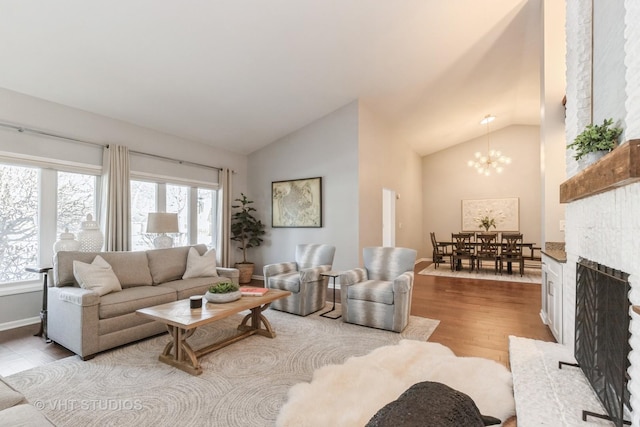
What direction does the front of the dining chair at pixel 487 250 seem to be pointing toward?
away from the camera

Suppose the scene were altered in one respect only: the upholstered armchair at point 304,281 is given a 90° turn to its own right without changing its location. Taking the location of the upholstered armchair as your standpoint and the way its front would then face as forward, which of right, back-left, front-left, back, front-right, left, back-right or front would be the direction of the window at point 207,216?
front

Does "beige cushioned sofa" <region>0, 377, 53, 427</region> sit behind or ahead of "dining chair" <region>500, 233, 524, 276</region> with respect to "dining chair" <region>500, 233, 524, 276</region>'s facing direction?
behind

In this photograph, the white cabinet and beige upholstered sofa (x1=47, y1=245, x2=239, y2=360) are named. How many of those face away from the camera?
0

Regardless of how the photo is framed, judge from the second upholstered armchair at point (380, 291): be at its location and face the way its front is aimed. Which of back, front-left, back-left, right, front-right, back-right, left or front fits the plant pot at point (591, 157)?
left

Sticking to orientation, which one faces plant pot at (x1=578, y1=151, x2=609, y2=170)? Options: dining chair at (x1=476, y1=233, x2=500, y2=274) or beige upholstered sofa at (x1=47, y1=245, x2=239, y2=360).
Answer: the beige upholstered sofa

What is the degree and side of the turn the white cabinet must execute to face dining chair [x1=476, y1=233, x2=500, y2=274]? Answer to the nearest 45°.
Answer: approximately 90° to its right

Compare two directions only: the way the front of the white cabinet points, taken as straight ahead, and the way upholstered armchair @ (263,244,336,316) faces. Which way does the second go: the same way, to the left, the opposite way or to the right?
to the left

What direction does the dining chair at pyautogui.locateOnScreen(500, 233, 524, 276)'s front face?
away from the camera

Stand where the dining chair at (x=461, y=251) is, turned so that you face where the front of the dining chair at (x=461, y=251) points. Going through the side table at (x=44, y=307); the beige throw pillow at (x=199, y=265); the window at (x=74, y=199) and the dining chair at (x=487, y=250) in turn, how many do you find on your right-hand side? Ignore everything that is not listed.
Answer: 1

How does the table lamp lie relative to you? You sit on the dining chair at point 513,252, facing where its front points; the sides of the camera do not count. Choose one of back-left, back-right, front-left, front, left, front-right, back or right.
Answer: back-left

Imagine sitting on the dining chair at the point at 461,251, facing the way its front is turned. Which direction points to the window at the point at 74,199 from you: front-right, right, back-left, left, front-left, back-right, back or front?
back-left

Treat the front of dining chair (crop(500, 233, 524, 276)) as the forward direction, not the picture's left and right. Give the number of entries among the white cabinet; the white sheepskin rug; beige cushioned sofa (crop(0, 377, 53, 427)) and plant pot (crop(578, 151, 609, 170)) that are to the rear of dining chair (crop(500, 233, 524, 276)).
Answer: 4

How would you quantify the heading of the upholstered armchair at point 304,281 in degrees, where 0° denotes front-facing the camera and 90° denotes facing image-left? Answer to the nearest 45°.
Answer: approximately 45°

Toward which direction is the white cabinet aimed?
to the viewer's left

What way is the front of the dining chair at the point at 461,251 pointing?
away from the camera
